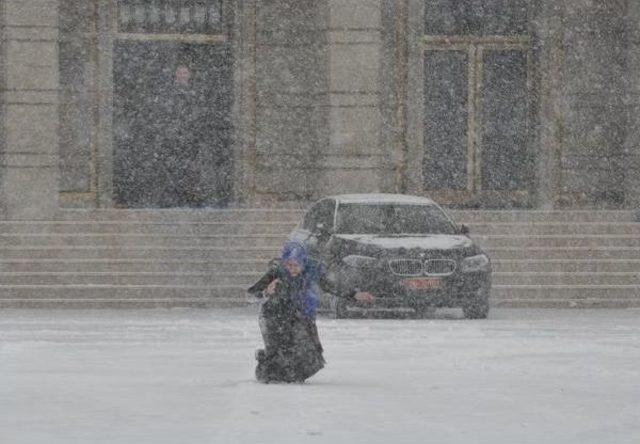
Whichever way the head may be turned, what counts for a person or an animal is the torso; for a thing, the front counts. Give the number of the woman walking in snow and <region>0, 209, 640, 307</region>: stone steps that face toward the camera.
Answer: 2

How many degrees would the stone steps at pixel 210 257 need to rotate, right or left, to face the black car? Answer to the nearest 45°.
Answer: approximately 45° to its left

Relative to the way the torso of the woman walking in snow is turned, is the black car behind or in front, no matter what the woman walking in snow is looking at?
behind

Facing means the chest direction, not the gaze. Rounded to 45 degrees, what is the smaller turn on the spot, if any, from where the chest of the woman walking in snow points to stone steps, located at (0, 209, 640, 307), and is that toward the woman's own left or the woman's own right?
approximately 180°

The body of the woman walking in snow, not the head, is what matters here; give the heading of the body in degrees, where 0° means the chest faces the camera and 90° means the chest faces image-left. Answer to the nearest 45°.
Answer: approximately 0°
